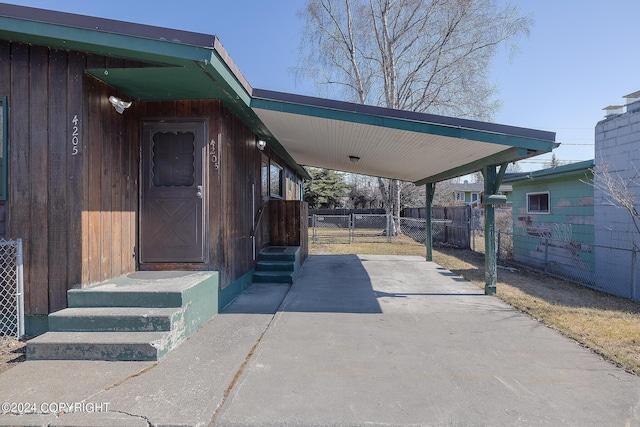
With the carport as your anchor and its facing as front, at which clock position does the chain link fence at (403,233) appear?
The chain link fence is roughly at 6 o'clock from the carport.

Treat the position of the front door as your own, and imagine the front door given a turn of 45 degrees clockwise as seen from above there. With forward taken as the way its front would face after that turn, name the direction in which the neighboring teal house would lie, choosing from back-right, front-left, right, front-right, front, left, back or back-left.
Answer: back-left

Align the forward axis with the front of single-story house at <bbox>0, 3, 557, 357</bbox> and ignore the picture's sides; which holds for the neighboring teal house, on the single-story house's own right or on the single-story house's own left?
on the single-story house's own left

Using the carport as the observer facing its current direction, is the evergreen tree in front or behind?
behind
